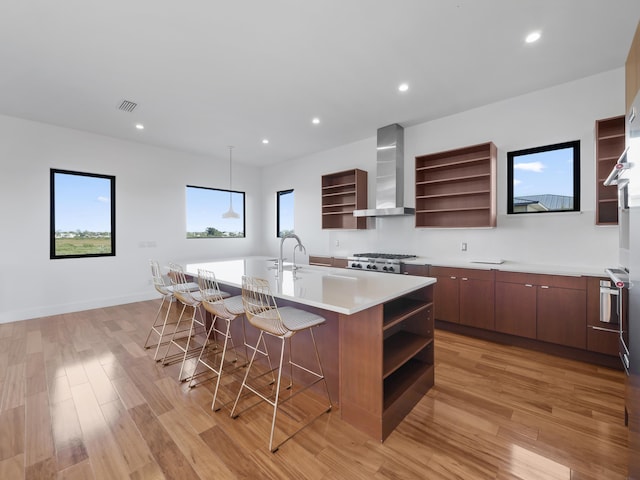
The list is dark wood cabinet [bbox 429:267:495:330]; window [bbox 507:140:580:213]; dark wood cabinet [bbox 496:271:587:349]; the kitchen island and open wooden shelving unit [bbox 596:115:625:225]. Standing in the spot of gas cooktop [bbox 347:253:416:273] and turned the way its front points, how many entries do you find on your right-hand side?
0

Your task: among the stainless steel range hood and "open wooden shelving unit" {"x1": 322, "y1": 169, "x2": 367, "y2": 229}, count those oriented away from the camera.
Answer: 0

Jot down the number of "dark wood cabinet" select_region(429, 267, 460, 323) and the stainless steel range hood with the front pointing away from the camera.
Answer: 0

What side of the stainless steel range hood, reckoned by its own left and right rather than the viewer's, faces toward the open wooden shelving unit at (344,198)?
right

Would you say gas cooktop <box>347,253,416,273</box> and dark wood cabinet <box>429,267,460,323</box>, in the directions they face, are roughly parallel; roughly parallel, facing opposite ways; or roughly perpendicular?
roughly parallel

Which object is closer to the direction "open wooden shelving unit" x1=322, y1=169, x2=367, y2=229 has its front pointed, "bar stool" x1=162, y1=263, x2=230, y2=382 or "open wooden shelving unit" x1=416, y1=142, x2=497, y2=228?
the bar stool

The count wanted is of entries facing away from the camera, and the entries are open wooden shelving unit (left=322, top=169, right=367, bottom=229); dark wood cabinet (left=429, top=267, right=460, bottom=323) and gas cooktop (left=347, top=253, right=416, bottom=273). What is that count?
0

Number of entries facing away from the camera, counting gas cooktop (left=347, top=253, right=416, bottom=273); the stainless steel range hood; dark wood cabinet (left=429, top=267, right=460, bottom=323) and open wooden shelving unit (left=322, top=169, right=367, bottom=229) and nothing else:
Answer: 0

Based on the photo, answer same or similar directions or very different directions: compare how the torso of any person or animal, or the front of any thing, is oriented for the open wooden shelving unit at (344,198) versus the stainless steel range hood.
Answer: same or similar directions

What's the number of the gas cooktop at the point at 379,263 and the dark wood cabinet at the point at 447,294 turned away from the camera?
0

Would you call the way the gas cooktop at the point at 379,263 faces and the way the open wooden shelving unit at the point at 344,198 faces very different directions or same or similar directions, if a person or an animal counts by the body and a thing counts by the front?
same or similar directions

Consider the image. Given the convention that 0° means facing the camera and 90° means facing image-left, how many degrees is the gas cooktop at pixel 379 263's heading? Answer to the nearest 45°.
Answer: approximately 45°

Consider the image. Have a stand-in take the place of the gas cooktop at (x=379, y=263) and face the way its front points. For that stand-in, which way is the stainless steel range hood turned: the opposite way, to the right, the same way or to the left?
the same way

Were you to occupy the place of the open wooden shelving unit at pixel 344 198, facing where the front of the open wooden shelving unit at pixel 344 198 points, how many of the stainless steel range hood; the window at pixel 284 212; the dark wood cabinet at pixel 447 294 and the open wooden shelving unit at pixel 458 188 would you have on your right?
1

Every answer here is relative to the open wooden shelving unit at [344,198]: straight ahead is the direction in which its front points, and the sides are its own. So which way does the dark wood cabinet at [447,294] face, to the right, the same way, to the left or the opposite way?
the same way

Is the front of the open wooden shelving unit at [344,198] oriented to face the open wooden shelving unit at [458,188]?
no
